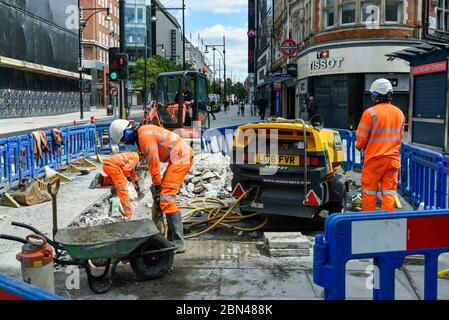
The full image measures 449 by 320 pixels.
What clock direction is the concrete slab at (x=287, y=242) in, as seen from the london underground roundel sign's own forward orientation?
The concrete slab is roughly at 12 o'clock from the london underground roundel sign.

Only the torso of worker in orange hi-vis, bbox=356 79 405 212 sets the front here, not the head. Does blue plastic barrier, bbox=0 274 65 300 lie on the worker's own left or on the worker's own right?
on the worker's own left

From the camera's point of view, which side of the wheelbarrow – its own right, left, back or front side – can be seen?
right

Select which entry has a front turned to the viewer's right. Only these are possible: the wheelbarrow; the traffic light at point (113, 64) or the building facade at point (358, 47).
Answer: the wheelbarrow

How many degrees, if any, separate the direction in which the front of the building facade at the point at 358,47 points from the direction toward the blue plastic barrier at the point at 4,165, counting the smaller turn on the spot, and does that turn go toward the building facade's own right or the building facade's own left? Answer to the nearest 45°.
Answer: approximately 45° to the building facade's own left

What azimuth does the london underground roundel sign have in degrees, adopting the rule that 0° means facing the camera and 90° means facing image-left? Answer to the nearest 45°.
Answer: approximately 0°

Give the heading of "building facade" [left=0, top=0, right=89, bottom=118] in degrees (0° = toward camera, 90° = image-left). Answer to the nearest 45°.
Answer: approximately 315°

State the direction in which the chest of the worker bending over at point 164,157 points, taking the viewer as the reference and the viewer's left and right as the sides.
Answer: facing to the left of the viewer

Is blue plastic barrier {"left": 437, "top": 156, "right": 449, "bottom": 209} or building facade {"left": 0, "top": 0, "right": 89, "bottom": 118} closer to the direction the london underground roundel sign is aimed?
the blue plastic barrier

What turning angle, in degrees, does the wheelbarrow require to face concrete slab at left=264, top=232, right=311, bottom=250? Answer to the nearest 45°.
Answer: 0° — it already faces it

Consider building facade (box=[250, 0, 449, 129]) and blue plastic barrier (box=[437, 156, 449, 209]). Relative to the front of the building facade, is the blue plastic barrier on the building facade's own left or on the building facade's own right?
on the building facade's own left

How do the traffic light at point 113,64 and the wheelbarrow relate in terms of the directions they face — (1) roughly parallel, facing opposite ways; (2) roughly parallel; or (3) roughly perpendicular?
roughly perpendicular

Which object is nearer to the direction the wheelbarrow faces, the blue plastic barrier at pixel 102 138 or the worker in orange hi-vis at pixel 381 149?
the worker in orange hi-vis
